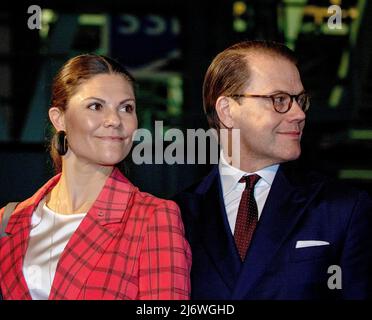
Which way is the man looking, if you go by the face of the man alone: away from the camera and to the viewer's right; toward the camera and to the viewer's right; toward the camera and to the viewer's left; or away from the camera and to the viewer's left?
toward the camera and to the viewer's right

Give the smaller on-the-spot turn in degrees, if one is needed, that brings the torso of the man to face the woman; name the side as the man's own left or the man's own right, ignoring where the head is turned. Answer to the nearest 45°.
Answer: approximately 45° to the man's own right

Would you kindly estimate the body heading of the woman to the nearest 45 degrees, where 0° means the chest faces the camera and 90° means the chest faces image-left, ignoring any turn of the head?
approximately 45°

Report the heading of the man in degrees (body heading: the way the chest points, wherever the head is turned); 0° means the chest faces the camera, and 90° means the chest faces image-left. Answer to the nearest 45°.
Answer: approximately 45°

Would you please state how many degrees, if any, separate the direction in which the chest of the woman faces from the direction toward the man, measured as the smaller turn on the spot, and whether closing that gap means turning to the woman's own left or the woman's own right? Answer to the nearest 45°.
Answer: approximately 135° to the woman's own left

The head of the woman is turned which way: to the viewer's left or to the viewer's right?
to the viewer's right
